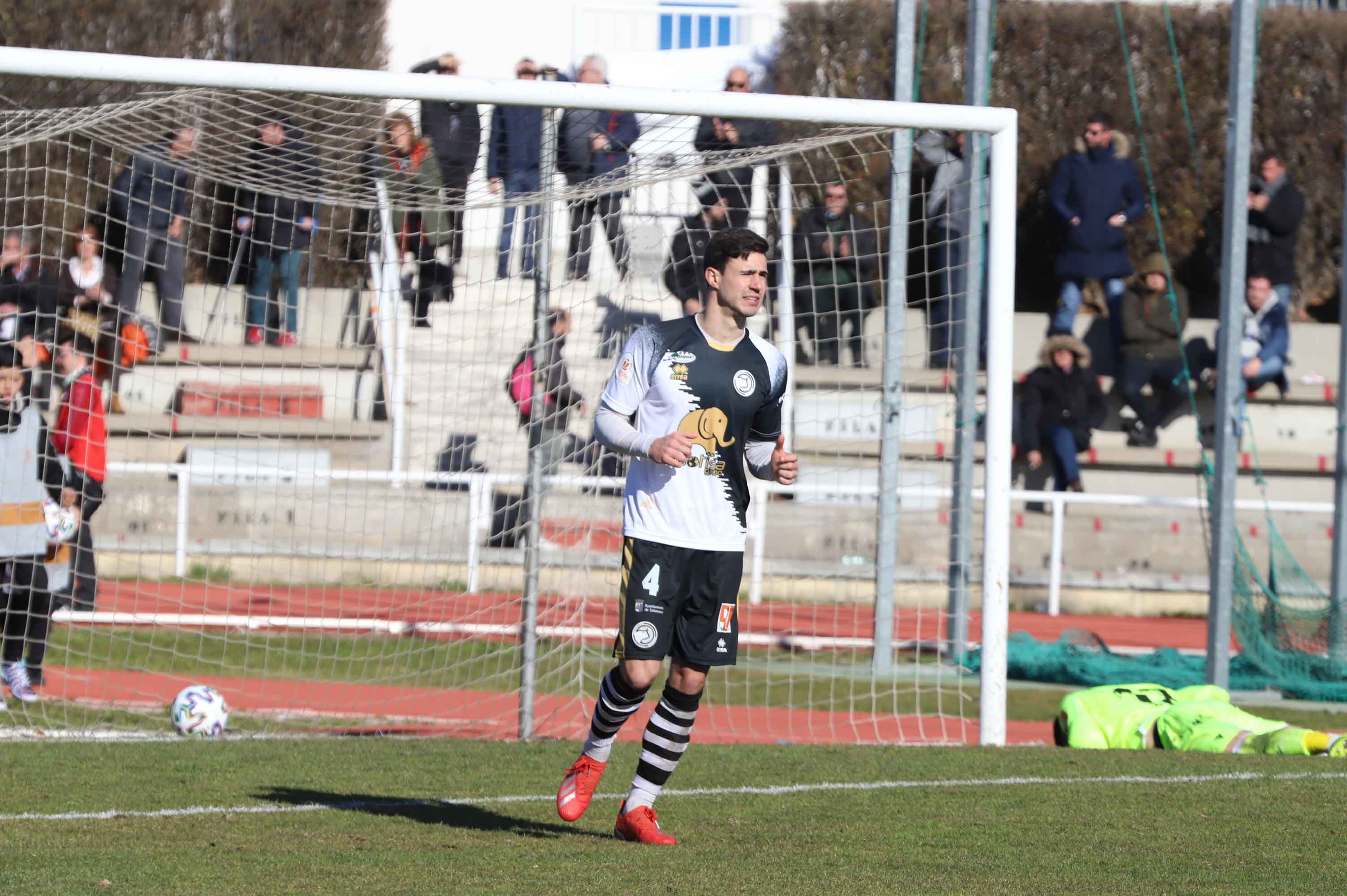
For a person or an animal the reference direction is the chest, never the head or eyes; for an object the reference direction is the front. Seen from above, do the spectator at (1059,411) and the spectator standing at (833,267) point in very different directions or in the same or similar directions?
same or similar directions

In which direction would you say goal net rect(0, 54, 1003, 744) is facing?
toward the camera

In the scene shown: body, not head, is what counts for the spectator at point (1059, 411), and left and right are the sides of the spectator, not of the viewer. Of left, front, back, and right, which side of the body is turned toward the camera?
front

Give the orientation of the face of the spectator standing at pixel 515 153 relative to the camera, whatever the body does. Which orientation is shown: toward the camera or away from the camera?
toward the camera

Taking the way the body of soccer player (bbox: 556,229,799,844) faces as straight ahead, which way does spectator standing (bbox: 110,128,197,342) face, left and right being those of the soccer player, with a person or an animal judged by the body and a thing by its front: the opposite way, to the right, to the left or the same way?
the same way

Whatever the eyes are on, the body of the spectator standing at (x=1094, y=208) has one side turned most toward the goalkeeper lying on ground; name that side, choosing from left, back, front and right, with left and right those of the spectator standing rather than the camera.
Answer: front

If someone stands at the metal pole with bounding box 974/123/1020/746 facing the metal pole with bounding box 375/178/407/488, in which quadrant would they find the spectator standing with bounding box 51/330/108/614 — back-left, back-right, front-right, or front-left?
front-left

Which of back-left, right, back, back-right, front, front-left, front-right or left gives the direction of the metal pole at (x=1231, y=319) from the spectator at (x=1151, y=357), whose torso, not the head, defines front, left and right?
front

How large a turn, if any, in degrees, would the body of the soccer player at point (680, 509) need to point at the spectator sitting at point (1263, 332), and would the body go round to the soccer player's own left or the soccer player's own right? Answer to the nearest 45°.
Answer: approximately 90° to the soccer player's own left

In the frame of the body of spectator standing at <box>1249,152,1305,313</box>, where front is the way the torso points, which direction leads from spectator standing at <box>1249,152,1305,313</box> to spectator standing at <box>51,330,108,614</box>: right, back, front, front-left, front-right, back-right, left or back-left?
front

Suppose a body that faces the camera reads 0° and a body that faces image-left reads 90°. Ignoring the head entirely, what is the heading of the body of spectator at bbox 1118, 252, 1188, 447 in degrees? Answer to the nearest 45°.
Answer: approximately 0°

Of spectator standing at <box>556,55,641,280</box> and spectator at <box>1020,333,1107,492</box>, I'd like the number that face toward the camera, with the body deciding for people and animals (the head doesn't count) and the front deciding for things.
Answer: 2

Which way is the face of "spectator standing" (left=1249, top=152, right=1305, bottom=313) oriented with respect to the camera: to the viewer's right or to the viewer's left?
to the viewer's left

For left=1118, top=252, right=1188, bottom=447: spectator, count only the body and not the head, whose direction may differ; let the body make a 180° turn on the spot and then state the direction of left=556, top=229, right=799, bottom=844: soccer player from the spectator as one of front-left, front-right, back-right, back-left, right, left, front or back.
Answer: back

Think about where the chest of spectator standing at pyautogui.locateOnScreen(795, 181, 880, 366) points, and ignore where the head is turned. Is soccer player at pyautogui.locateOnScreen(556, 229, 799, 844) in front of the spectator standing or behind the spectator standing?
in front

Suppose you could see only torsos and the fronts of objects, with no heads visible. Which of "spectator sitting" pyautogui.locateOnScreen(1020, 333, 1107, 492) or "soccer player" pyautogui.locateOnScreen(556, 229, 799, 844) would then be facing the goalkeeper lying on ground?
the spectator sitting

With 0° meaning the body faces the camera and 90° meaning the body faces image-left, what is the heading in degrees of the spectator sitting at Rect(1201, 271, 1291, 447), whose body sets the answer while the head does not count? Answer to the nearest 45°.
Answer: approximately 45°

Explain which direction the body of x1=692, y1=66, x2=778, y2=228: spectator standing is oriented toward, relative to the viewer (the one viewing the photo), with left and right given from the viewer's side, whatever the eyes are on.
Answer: facing the viewer

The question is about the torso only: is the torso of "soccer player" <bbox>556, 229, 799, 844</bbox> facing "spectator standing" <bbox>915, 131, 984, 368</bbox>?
no

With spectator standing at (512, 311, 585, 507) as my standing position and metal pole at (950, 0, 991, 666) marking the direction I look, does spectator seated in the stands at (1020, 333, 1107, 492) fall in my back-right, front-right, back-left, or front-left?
front-left

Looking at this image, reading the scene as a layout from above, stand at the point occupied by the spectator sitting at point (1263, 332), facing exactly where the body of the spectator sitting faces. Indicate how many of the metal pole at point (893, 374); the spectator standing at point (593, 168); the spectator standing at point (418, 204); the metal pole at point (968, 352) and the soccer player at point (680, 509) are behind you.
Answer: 0

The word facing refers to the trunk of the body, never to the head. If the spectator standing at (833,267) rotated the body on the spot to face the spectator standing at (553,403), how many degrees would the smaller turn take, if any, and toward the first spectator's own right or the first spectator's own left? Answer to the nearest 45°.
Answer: approximately 45° to the first spectator's own right
